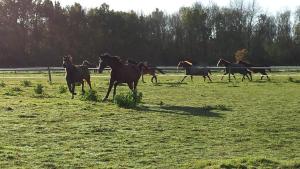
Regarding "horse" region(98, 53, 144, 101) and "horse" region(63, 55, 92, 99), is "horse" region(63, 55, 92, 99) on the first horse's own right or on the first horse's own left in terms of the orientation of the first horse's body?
on the first horse's own right

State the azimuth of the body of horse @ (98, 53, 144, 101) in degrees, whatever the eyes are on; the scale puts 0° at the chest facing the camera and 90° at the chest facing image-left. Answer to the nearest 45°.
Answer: approximately 45°

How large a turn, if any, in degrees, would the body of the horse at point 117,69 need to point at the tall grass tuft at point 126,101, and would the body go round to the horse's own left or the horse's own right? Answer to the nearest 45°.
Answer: approximately 45° to the horse's own left

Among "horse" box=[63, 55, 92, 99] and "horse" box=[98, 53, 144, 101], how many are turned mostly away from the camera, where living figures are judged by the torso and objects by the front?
0

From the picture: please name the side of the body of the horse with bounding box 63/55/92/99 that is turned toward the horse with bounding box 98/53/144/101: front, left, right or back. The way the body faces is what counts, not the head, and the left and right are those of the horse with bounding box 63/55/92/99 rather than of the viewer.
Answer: left

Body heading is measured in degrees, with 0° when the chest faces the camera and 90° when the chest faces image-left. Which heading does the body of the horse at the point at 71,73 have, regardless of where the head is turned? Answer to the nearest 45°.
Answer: approximately 45°

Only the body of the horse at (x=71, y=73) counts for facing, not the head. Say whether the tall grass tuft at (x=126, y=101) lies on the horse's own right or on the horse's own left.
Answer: on the horse's own left

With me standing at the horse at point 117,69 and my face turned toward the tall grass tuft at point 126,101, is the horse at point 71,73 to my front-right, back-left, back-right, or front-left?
back-right
